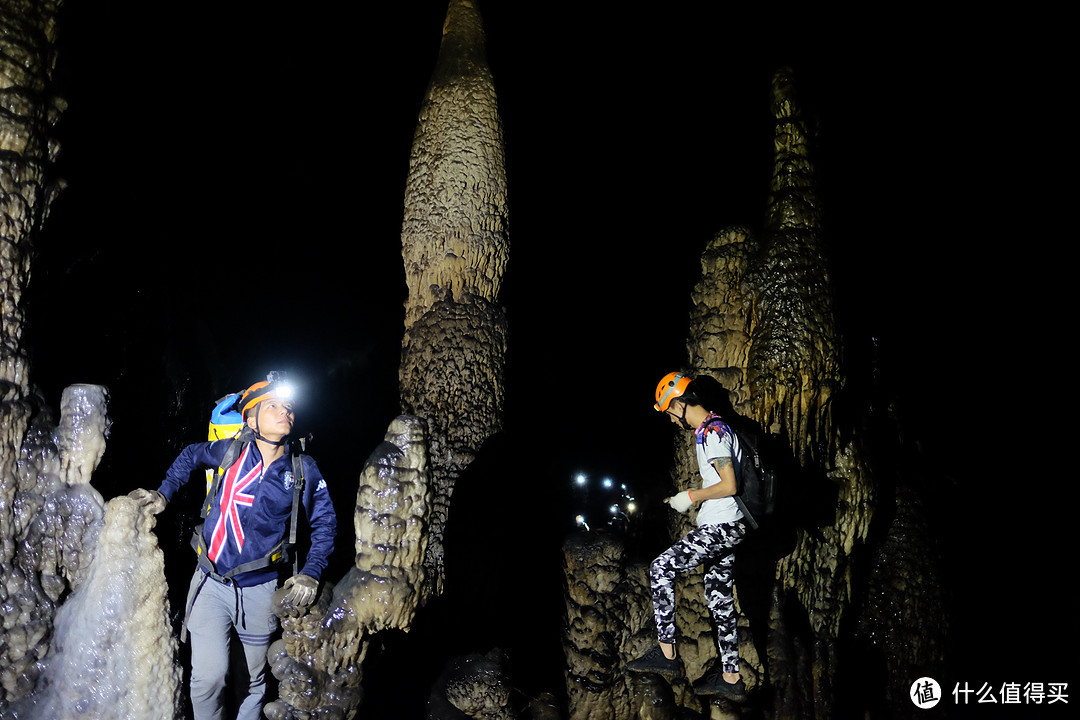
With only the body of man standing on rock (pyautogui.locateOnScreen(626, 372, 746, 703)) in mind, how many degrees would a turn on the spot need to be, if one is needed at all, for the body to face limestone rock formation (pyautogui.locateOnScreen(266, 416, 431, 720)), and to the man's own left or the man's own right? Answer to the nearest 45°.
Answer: approximately 45° to the man's own left

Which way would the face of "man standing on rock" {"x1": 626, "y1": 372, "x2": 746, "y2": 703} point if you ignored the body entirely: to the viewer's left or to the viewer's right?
to the viewer's left

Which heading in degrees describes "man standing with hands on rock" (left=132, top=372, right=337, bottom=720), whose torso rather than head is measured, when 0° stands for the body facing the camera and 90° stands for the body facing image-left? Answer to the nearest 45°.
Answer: approximately 0°

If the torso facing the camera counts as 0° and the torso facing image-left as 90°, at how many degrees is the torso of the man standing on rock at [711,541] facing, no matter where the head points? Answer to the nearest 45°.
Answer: approximately 90°

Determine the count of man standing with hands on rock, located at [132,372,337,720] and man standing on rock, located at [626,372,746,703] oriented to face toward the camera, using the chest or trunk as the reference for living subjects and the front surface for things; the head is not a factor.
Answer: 1
